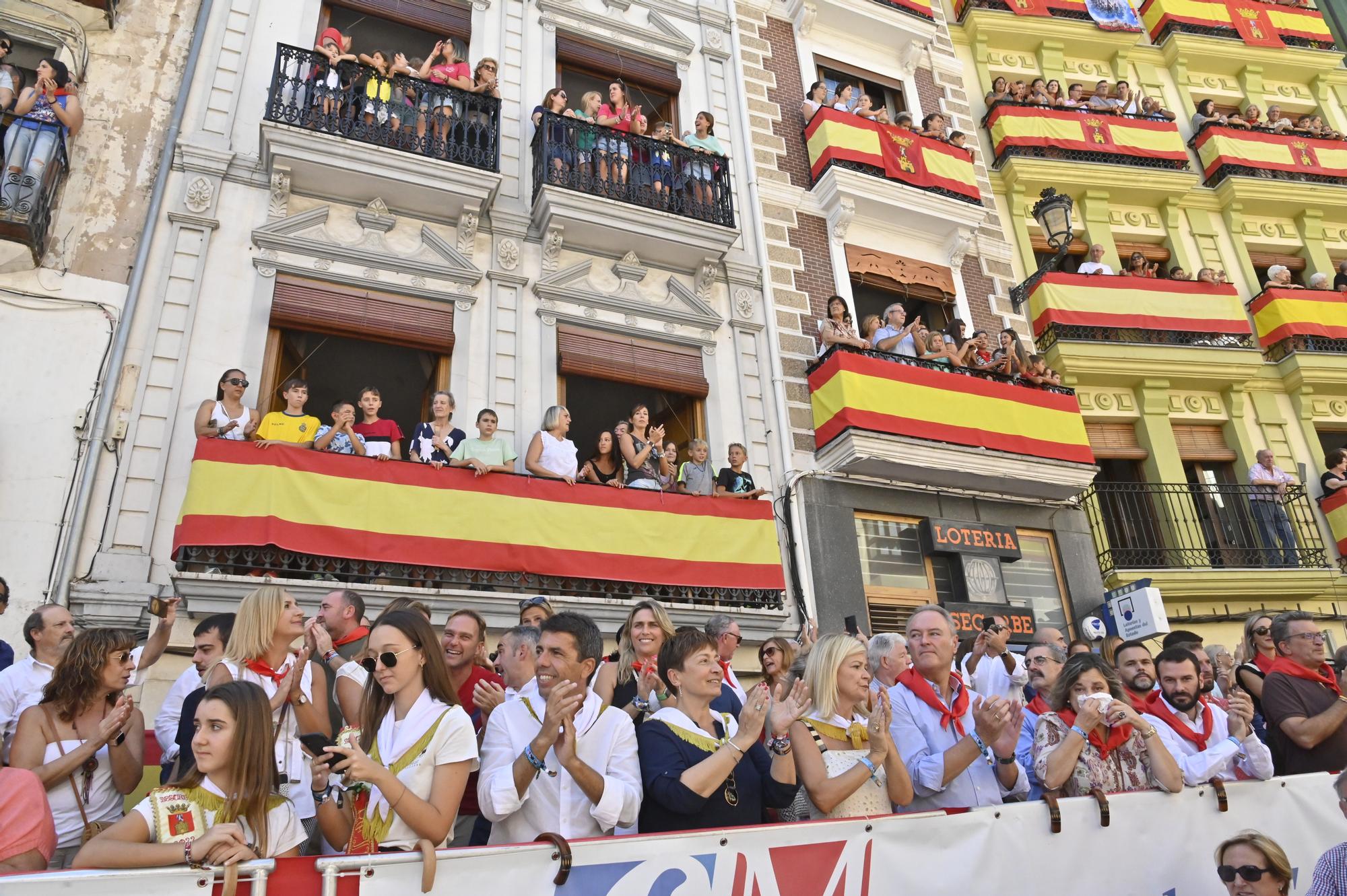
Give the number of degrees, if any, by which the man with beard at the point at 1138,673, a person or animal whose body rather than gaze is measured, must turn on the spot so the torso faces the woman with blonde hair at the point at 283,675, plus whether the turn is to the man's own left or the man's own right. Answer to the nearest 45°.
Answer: approximately 90° to the man's own right

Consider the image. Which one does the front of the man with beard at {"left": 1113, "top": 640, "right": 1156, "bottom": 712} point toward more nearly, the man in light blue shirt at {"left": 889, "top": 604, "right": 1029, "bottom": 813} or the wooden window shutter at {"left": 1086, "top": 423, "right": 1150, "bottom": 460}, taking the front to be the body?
the man in light blue shirt

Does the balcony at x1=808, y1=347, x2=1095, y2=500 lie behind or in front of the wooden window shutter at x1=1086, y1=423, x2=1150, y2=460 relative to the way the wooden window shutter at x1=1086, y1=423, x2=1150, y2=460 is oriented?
in front

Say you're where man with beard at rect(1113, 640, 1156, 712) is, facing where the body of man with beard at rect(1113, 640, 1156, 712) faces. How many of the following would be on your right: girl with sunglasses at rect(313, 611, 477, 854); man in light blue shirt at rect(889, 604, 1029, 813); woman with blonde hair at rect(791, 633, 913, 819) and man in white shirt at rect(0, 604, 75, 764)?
4

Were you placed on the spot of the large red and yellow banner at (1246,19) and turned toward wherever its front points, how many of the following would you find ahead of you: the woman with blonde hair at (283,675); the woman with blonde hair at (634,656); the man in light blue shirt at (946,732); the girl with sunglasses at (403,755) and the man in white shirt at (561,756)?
5

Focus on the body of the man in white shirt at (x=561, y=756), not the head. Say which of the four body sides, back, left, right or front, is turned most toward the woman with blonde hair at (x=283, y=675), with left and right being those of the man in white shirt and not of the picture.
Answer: right

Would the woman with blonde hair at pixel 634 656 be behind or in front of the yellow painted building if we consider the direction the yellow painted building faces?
in front
